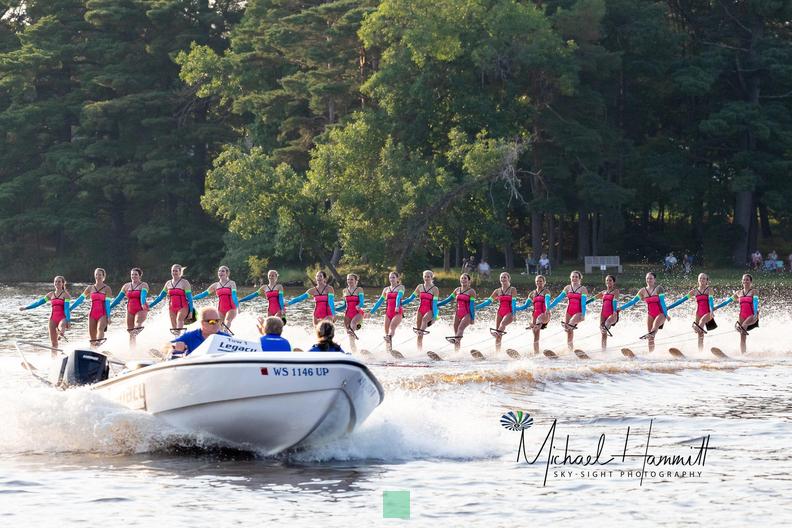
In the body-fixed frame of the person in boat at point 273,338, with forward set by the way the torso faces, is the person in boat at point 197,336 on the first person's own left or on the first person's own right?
on the first person's own left

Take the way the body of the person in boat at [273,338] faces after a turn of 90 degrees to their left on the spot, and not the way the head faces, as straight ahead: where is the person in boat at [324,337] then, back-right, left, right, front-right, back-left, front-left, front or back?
back

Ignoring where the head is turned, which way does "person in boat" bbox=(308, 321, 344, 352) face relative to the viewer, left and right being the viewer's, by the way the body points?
facing away from the viewer

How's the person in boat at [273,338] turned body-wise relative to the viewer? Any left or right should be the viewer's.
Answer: facing away from the viewer

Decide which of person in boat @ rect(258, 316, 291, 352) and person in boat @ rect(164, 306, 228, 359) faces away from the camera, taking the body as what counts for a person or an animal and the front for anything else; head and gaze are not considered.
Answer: person in boat @ rect(258, 316, 291, 352)
